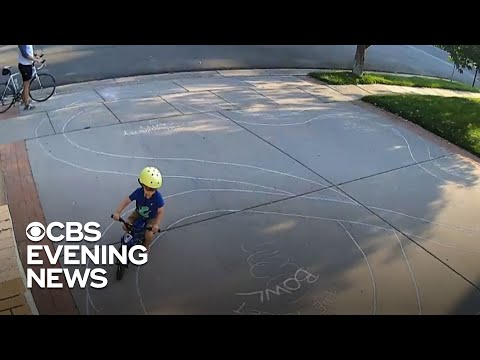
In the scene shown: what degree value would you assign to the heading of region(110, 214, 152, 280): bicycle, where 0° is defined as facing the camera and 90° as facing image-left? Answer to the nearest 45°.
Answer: approximately 45°

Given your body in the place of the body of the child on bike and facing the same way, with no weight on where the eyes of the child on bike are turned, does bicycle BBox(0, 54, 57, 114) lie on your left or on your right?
on your right

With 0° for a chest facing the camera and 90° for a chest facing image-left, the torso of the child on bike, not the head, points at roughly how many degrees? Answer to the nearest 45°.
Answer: approximately 45°

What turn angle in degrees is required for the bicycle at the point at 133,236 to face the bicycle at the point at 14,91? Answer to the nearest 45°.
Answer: approximately 135° to its right
